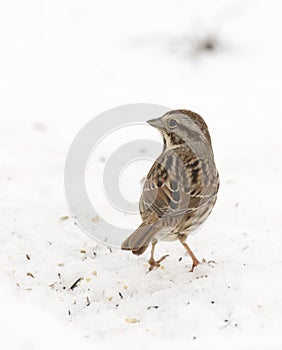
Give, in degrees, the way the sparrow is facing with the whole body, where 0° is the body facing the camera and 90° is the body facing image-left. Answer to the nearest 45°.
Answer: approximately 225°

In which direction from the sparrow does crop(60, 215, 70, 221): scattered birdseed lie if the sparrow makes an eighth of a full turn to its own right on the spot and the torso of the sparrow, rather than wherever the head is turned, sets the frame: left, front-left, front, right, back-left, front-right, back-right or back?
back-left
